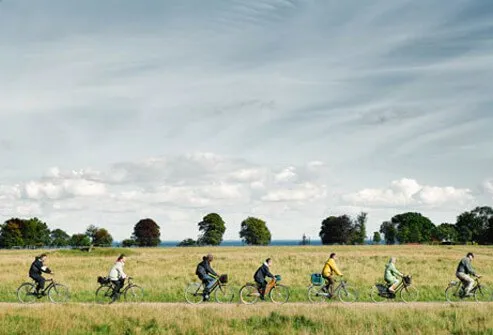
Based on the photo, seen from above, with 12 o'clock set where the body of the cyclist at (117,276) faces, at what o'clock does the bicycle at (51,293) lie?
The bicycle is roughly at 7 o'clock from the cyclist.

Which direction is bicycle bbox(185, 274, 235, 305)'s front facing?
to the viewer's right

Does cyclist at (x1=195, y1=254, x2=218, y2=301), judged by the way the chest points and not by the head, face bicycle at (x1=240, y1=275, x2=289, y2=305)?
yes

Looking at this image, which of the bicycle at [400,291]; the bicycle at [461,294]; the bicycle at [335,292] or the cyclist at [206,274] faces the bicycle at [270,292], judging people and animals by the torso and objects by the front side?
the cyclist

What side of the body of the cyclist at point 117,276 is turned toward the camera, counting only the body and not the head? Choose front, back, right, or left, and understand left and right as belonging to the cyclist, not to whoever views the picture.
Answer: right

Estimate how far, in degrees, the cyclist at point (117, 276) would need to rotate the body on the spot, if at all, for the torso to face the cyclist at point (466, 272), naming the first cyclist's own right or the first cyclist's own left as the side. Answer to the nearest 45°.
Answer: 0° — they already face them

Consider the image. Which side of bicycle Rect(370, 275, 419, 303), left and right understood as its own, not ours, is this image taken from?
right

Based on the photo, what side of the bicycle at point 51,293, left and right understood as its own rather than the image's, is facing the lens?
right

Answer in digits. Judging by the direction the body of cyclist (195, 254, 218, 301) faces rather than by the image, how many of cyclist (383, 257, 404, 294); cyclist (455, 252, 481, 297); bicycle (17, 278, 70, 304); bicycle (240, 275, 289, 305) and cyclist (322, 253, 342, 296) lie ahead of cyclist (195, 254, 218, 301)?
4

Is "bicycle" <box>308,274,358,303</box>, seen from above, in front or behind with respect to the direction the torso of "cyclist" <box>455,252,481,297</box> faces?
behind

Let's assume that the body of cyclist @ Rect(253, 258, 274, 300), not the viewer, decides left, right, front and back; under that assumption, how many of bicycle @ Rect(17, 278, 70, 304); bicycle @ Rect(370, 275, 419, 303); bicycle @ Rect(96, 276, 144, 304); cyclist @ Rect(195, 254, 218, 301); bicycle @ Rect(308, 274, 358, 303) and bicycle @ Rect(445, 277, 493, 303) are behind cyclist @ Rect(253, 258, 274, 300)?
3

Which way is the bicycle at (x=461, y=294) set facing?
to the viewer's right

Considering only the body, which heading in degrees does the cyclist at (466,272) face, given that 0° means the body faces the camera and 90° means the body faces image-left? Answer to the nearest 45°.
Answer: approximately 270°

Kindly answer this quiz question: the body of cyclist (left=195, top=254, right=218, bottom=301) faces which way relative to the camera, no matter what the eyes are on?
to the viewer's right
